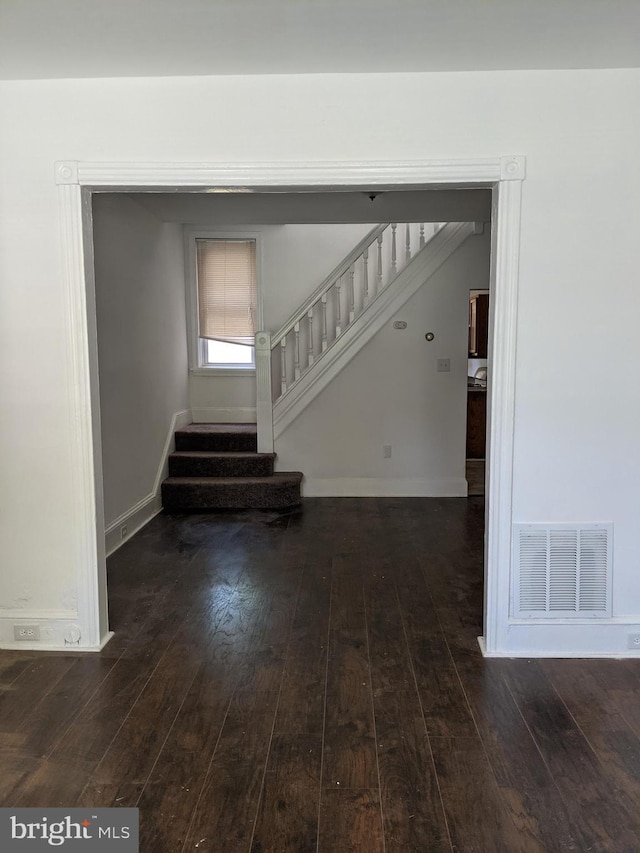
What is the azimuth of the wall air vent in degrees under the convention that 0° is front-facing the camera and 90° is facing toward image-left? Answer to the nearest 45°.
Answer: approximately 0°

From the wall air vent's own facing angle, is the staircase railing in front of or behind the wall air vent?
behind

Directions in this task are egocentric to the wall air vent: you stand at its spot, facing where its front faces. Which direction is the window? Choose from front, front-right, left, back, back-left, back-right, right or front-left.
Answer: back-right
